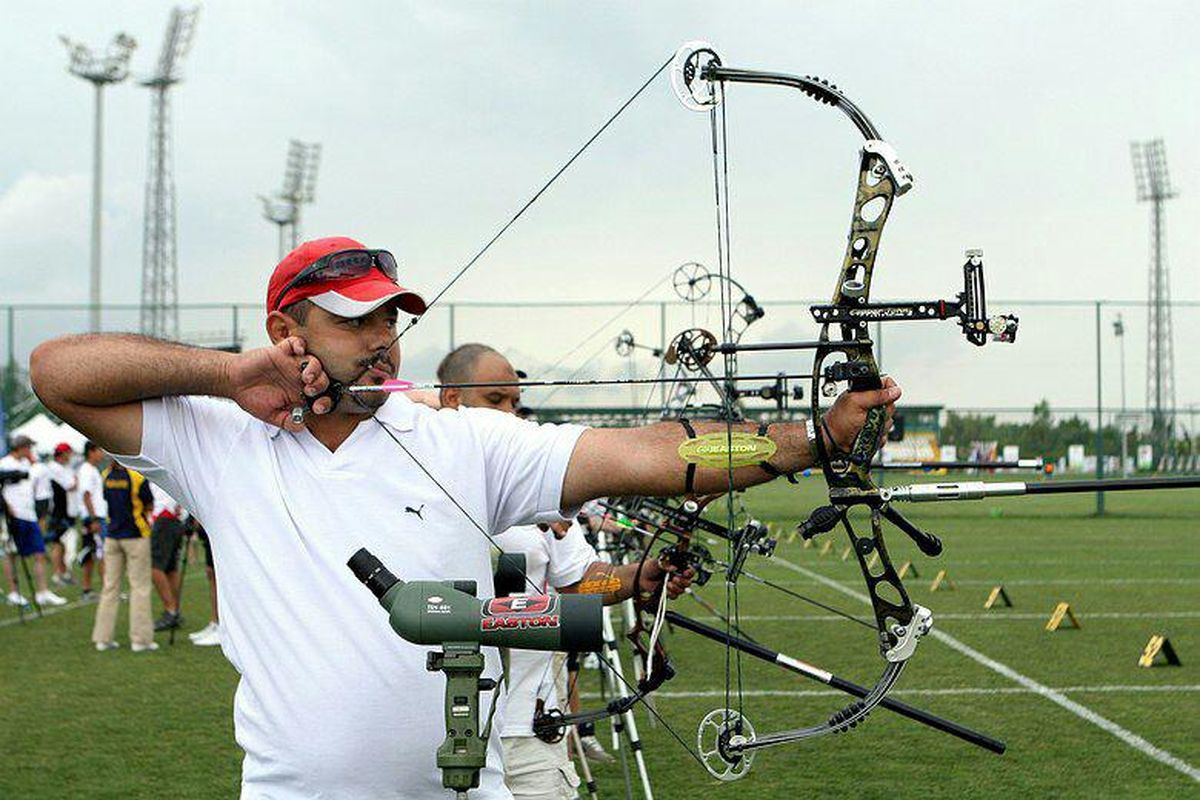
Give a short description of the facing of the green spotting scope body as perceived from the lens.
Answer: facing to the right of the viewer

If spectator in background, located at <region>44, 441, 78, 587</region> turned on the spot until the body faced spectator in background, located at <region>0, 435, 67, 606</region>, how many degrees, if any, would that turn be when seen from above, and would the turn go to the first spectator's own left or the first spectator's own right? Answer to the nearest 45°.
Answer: approximately 90° to the first spectator's own right

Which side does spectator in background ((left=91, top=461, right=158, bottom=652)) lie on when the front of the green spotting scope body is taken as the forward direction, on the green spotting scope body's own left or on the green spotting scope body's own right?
on the green spotting scope body's own left

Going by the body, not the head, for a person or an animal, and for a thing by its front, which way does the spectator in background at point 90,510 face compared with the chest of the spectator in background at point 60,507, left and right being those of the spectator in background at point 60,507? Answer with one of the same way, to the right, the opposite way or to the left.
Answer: the same way
